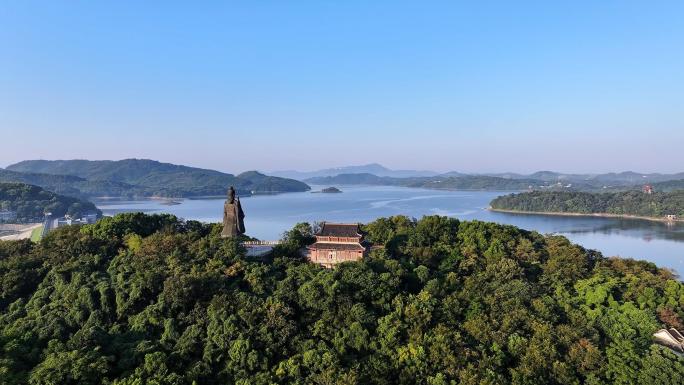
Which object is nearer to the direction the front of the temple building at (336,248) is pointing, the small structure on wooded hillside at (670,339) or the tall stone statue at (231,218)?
the small structure on wooded hillside

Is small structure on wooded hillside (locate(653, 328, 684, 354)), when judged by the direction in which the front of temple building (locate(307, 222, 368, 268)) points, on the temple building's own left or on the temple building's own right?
on the temple building's own left

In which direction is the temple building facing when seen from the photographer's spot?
facing the viewer

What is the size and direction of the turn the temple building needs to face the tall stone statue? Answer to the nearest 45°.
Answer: approximately 90° to its right
